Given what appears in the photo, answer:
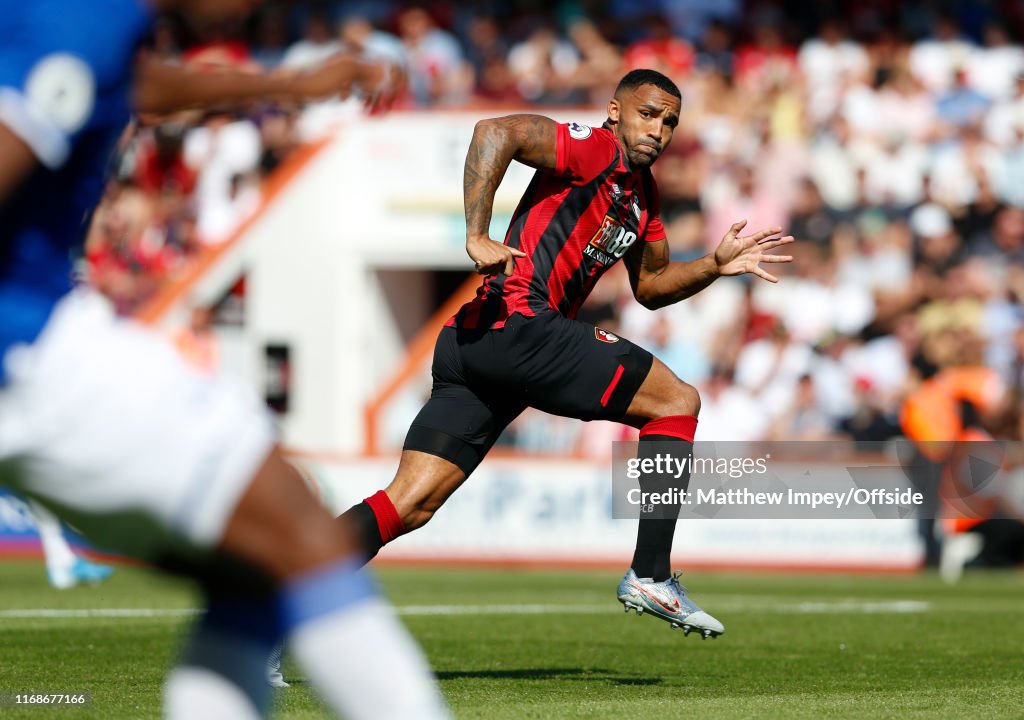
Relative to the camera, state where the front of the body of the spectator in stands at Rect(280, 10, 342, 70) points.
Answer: toward the camera

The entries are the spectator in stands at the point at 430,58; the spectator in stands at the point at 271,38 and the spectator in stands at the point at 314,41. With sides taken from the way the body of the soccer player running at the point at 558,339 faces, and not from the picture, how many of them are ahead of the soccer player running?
0

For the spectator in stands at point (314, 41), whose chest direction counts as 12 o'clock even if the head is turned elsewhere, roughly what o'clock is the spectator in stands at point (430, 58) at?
the spectator in stands at point (430, 58) is roughly at 10 o'clock from the spectator in stands at point (314, 41).

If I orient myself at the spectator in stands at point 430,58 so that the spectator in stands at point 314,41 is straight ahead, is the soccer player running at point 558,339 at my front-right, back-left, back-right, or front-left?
back-left

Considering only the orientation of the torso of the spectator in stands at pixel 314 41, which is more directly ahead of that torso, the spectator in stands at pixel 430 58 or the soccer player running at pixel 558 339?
the soccer player running

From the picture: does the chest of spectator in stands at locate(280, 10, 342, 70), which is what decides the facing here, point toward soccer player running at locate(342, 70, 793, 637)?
yes

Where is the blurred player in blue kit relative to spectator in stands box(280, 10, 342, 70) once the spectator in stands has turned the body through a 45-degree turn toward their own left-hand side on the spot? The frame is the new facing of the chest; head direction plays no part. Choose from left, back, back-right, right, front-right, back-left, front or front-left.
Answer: front-right

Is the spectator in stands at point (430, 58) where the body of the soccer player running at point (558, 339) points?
no

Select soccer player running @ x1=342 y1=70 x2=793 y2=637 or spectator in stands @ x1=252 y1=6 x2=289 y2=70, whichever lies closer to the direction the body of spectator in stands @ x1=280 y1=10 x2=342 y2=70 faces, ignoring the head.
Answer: the soccer player running
